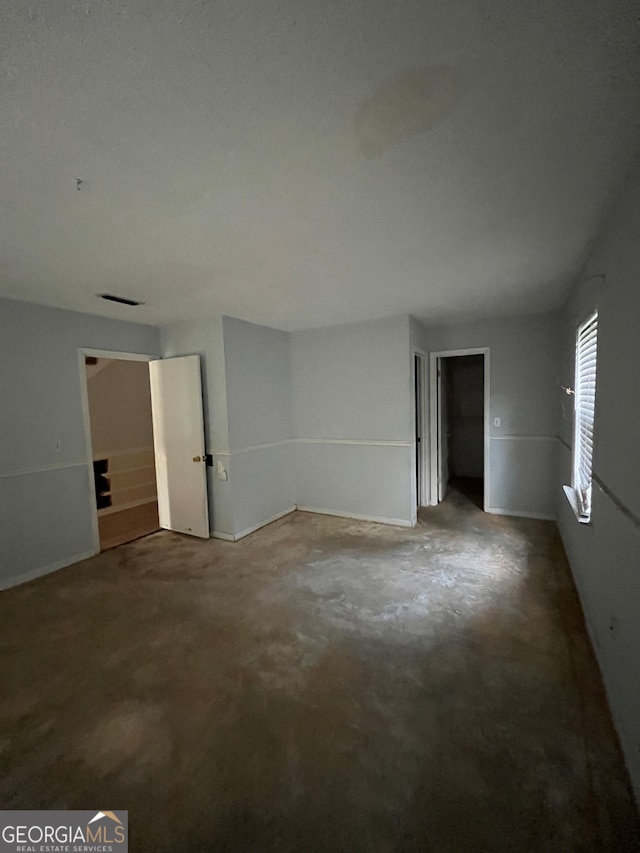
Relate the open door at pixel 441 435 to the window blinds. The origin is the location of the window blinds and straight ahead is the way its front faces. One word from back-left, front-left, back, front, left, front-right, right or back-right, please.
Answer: front-right

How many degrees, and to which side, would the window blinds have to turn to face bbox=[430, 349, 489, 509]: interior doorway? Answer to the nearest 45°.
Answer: approximately 45° to its right

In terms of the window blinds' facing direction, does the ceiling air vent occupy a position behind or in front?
in front

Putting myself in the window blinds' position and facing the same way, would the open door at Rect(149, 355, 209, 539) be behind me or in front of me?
in front

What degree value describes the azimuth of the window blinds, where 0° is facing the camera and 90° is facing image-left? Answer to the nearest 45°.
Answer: approximately 90°

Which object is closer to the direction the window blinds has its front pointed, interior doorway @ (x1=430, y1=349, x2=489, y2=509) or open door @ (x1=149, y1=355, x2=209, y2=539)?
the open door

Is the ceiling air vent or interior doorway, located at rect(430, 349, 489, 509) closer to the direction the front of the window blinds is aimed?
the ceiling air vent
